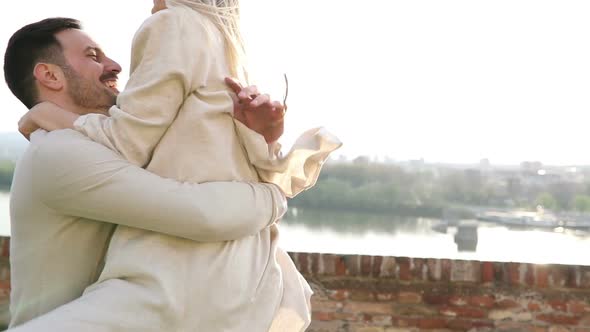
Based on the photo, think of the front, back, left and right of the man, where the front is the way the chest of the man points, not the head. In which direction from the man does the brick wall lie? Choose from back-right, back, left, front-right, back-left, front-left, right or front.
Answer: front-left

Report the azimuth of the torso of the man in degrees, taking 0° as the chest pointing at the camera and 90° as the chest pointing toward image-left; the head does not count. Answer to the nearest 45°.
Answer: approximately 270°
